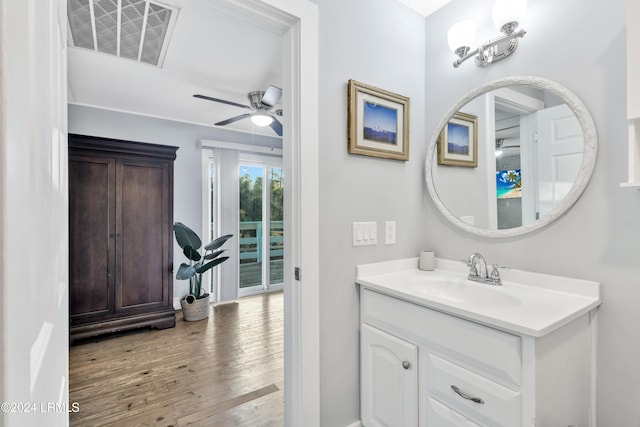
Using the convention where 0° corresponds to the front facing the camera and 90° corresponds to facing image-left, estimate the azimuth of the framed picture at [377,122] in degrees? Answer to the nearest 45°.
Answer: approximately 315°

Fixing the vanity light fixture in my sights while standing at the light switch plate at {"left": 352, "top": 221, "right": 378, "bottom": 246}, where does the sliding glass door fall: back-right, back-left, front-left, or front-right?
back-left

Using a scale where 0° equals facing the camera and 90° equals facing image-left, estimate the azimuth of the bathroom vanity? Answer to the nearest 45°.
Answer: approximately 45°

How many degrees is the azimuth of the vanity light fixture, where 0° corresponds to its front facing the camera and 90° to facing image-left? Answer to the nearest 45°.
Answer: approximately 45°

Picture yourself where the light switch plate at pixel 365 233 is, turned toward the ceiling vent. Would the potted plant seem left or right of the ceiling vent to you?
right
